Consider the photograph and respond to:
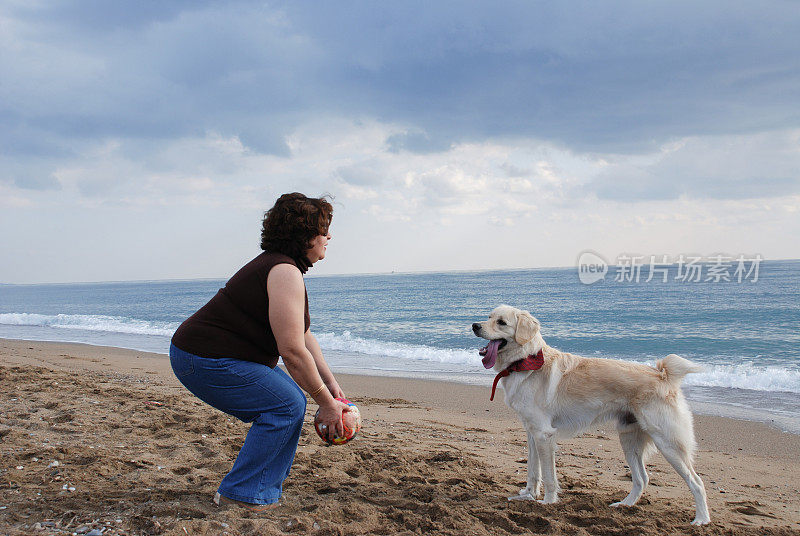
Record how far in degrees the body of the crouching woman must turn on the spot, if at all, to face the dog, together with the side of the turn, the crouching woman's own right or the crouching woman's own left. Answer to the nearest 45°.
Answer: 0° — they already face it

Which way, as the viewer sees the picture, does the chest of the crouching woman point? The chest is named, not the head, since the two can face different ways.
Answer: to the viewer's right

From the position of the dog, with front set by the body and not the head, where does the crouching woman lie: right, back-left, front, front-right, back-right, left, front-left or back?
front-left

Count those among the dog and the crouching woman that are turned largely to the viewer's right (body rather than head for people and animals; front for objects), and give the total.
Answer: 1

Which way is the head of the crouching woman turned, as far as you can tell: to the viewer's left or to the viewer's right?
to the viewer's right

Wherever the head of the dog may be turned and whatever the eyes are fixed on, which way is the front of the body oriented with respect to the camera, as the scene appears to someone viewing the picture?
to the viewer's left
